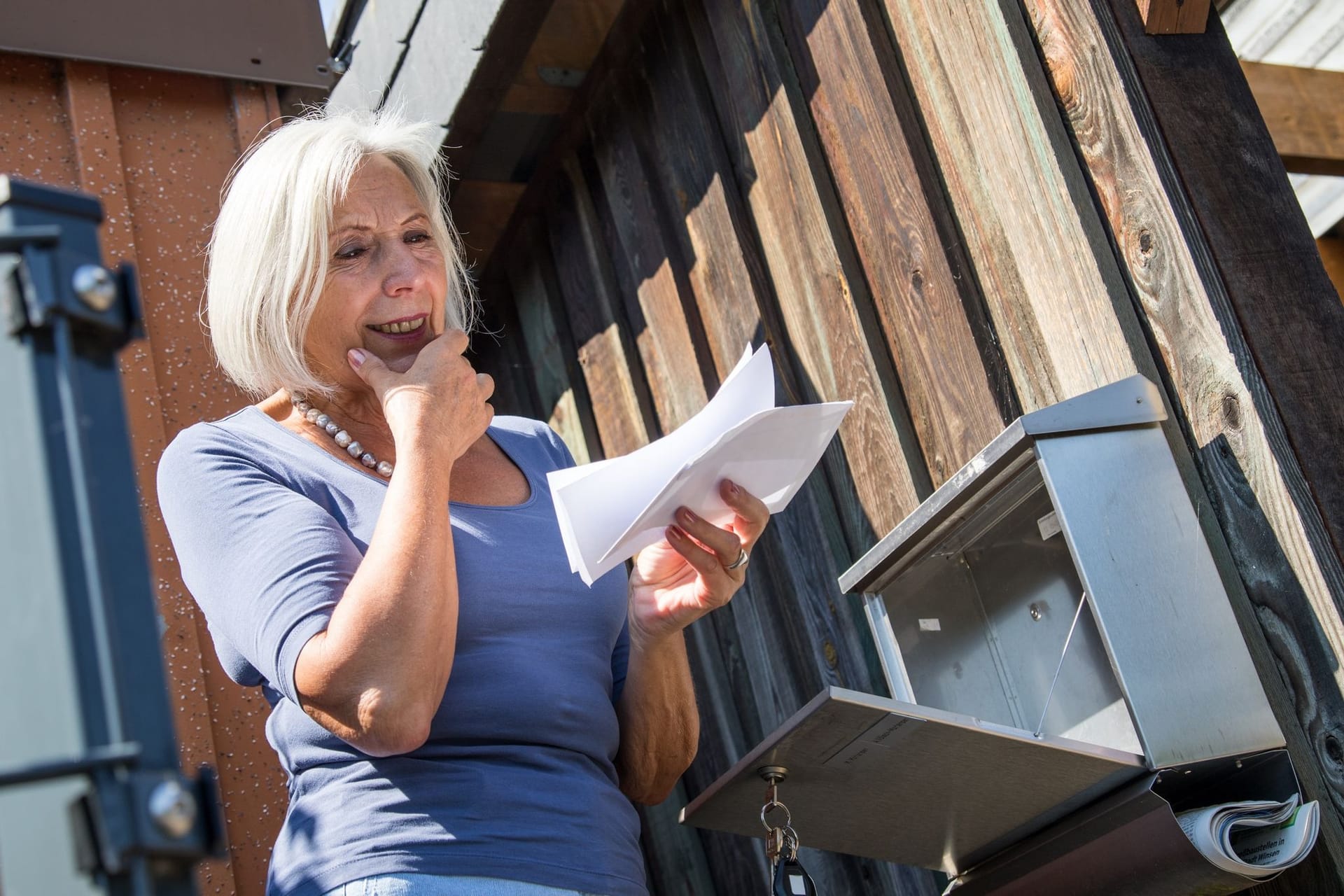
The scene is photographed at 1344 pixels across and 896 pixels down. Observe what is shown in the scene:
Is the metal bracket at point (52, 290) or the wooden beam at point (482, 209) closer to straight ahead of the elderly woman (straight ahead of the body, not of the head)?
the metal bracket

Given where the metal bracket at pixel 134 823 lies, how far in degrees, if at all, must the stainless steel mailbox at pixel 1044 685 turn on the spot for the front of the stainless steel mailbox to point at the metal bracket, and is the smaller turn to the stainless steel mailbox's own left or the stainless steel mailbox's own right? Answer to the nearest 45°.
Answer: approximately 45° to the stainless steel mailbox's own left

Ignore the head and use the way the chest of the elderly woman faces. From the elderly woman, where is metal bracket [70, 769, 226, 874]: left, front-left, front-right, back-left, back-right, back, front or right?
front-right

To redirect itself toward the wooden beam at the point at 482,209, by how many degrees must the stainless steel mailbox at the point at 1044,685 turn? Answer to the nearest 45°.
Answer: approximately 90° to its right

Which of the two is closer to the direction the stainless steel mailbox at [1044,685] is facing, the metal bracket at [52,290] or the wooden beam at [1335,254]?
the metal bracket

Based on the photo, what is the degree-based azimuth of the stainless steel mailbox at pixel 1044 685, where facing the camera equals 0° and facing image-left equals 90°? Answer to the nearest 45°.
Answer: approximately 45°

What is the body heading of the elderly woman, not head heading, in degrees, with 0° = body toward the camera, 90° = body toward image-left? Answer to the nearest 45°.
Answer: approximately 315°

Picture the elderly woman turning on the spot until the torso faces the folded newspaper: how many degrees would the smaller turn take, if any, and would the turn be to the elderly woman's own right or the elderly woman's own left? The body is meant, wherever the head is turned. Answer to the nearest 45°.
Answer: approximately 45° to the elderly woman's own left

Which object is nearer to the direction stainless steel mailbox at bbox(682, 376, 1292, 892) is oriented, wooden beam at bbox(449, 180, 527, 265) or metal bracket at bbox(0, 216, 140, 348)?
the metal bracket

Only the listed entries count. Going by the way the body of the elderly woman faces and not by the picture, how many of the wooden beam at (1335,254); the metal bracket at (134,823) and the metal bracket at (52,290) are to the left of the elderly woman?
1

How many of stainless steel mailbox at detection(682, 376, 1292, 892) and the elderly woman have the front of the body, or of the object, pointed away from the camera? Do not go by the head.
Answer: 0
